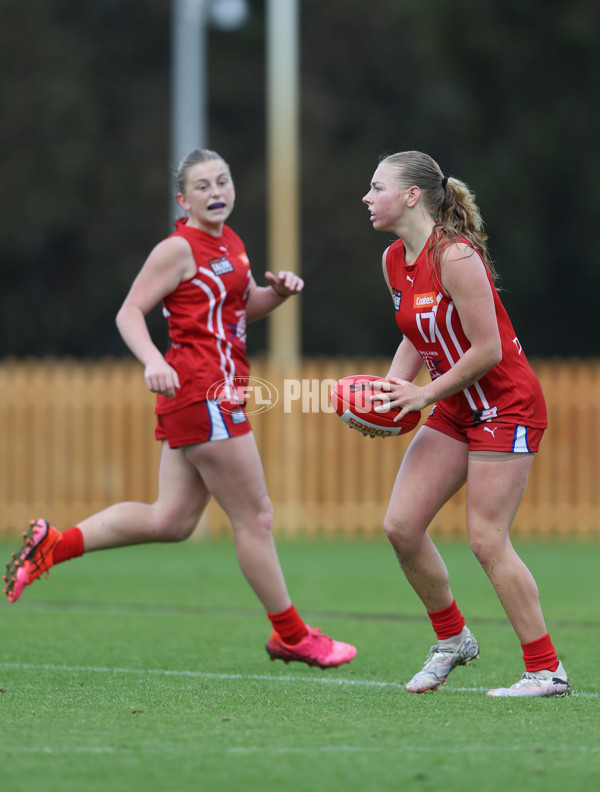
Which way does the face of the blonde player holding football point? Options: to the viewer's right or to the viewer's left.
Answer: to the viewer's left

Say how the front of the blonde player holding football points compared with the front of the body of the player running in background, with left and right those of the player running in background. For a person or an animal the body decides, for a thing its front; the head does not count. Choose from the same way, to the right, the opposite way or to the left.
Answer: to the right

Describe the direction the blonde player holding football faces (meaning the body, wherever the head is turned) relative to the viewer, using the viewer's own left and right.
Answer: facing the viewer and to the left of the viewer

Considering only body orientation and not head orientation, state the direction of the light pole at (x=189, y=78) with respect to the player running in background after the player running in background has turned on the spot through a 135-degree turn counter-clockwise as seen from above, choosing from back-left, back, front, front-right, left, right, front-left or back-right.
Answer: front

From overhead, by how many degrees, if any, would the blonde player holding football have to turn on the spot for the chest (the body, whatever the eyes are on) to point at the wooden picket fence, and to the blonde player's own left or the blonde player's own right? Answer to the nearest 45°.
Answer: approximately 135° to the blonde player's own right

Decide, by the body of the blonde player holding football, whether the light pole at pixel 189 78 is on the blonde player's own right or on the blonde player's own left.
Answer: on the blonde player's own right

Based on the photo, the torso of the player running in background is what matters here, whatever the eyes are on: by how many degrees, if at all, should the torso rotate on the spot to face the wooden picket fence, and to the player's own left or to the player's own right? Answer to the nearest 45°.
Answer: approximately 135° to the player's own left

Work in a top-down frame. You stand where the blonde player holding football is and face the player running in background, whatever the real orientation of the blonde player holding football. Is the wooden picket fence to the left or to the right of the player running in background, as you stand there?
right

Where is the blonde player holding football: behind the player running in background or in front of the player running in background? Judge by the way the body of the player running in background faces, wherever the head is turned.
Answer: in front

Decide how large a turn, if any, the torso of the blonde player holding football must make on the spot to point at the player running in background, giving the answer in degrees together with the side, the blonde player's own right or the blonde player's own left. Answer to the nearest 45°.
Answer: approximately 90° to the blonde player's own right

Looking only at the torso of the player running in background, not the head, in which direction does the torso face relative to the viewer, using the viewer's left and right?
facing the viewer and to the right of the viewer

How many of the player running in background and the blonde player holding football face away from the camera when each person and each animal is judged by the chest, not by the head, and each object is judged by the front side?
0
